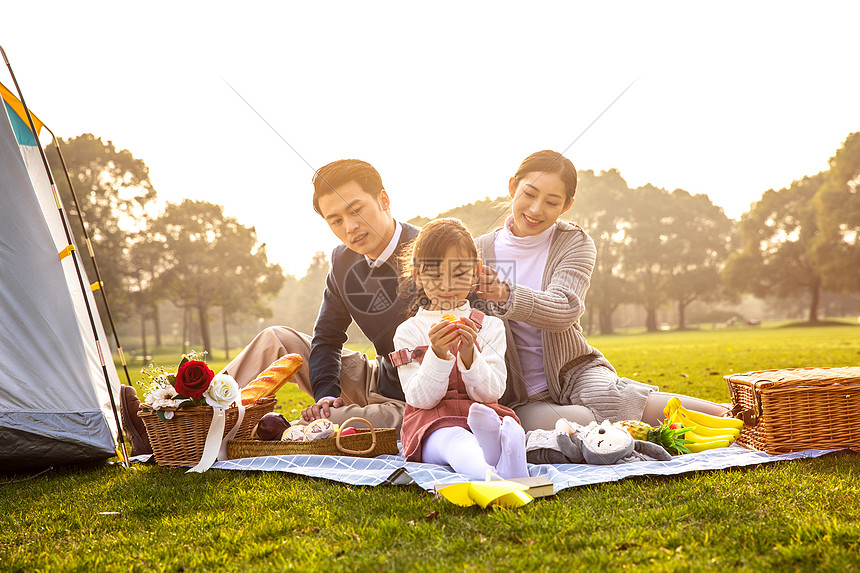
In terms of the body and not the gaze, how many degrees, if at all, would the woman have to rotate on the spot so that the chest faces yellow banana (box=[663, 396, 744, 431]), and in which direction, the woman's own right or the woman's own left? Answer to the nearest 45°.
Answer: approximately 135° to the woman's own left

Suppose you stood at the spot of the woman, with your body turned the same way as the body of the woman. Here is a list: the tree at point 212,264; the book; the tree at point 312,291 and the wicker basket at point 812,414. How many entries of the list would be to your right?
2

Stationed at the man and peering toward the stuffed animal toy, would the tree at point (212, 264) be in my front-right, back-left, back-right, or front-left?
back-left

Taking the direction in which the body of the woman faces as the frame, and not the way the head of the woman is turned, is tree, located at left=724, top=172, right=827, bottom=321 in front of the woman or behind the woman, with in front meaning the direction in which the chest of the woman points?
behind

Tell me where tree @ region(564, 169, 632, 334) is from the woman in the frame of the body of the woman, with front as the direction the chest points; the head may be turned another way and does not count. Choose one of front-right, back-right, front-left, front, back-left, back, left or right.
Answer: back-right

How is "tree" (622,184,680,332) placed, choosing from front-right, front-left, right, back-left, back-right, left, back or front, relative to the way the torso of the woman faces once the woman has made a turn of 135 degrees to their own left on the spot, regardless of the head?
left

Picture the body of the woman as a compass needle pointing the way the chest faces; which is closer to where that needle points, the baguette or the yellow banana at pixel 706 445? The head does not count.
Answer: the baguette

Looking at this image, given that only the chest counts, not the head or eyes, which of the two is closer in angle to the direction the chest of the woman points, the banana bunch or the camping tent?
the camping tent

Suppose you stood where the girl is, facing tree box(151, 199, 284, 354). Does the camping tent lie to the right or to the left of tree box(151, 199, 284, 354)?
left

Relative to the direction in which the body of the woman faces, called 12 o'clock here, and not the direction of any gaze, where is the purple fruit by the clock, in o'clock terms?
The purple fruit is roughly at 1 o'clock from the woman.

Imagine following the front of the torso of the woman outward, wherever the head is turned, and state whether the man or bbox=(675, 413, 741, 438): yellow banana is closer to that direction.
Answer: the man

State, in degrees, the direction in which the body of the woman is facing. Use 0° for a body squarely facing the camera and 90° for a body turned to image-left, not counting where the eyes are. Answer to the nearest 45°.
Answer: approximately 45°
